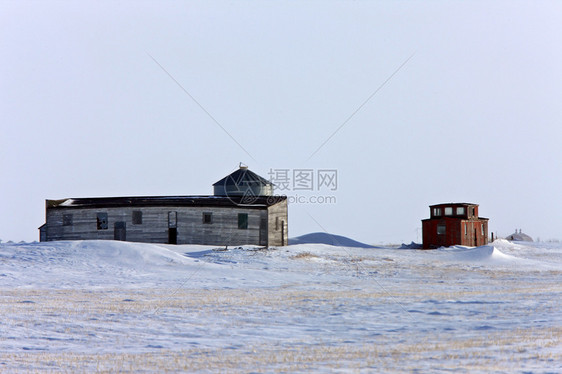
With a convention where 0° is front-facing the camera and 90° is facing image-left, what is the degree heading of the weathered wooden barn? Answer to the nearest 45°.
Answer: approximately 0°

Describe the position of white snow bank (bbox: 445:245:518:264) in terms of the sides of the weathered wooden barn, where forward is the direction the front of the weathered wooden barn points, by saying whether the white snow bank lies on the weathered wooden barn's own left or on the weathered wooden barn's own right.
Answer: on the weathered wooden barn's own left
